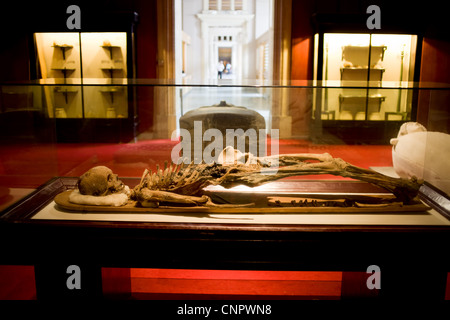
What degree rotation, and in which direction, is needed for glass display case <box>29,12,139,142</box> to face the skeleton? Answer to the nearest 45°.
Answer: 0° — it already faces it

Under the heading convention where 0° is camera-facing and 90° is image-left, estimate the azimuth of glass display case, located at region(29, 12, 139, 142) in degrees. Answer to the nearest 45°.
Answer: approximately 0°
